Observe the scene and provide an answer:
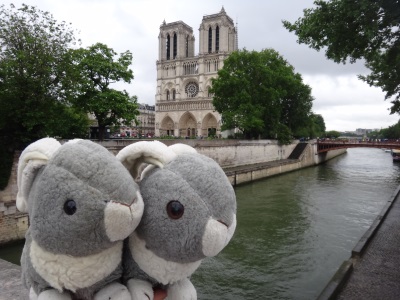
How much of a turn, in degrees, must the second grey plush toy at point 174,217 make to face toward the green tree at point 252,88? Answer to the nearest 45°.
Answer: approximately 135° to its left

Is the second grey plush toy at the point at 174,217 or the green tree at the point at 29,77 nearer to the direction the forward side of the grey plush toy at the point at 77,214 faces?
the second grey plush toy

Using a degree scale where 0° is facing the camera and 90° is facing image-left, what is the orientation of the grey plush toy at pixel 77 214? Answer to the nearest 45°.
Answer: approximately 315°

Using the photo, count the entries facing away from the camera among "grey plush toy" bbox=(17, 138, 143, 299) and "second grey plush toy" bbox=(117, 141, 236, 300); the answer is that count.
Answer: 0

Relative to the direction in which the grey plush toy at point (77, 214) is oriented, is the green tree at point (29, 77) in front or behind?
behind

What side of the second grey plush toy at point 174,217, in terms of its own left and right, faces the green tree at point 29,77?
back

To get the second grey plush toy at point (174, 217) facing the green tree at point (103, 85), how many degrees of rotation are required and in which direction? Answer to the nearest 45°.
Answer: approximately 135° to its left

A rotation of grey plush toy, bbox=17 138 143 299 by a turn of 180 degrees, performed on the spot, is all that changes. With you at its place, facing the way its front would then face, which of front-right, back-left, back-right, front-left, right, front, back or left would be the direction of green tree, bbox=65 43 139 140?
front-right

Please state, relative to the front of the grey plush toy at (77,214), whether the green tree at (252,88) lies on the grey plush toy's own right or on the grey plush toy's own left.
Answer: on the grey plush toy's own left
